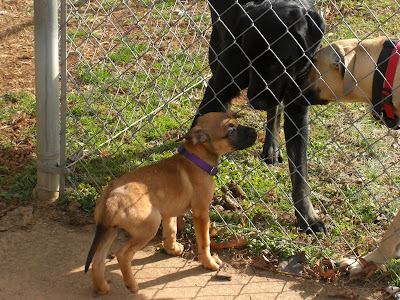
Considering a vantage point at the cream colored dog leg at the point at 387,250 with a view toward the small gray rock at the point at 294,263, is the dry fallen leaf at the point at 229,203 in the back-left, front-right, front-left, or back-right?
front-right

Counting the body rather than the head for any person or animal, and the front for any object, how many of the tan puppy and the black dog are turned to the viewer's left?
0

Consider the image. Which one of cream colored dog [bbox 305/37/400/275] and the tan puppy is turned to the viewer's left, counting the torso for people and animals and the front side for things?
the cream colored dog

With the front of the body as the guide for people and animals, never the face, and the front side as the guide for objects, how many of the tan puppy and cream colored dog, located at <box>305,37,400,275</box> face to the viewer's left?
1

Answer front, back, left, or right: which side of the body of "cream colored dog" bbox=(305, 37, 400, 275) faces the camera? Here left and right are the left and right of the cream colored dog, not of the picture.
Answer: left

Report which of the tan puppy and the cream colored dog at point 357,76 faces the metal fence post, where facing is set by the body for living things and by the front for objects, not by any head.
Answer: the cream colored dog

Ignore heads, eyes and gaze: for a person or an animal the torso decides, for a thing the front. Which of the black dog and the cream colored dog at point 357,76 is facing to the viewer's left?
the cream colored dog

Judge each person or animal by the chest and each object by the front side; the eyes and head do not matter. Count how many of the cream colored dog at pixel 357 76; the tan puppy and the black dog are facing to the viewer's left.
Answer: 1

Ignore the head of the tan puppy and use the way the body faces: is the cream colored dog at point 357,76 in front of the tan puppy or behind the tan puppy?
in front

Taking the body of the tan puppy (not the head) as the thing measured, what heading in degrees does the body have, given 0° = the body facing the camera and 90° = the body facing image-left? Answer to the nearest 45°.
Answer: approximately 225°
